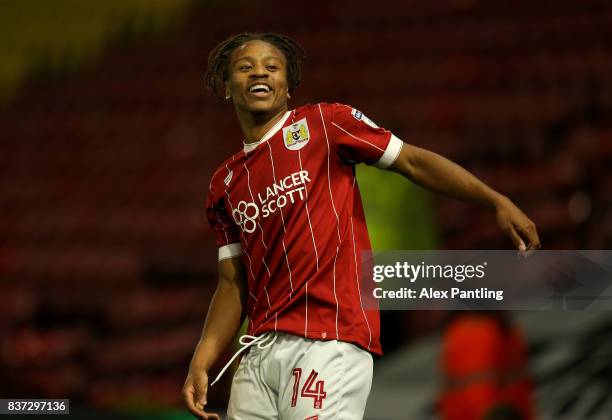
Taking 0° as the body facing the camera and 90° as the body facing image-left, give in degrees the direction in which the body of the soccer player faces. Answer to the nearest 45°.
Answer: approximately 45°
